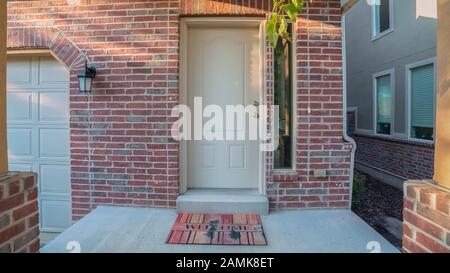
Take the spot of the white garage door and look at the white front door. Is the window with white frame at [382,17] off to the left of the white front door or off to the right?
left

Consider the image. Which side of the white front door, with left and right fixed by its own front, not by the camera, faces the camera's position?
front

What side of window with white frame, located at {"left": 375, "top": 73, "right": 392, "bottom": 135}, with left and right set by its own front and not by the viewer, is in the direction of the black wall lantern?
front

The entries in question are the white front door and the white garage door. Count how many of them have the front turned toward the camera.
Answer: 2

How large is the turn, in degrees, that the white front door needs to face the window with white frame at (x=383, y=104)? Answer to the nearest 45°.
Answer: approximately 135° to its left

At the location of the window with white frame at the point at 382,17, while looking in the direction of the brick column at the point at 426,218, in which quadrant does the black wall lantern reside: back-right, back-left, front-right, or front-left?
front-right

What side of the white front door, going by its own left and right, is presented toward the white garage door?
right

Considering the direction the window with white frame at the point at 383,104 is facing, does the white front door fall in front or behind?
in front

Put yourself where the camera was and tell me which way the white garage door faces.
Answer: facing the viewer

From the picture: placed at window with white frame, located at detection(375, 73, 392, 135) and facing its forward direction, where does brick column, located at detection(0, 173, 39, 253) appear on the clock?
The brick column is roughly at 11 o'clock from the window with white frame.

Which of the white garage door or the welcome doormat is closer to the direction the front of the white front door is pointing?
the welcome doormat

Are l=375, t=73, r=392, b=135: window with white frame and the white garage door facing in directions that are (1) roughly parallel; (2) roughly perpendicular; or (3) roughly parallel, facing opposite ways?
roughly perpendicular

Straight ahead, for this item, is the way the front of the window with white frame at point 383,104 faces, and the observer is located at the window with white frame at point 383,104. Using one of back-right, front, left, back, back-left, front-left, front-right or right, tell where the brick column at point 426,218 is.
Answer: front-left

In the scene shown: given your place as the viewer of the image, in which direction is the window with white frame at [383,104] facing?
facing the viewer and to the left of the viewer

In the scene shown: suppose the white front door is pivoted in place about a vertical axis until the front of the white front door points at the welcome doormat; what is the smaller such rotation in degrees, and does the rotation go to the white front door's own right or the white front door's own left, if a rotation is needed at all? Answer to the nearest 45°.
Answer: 0° — it already faces it
